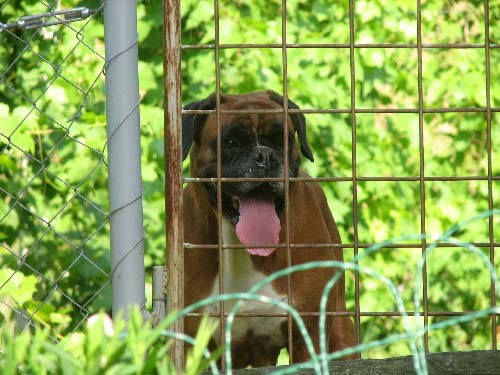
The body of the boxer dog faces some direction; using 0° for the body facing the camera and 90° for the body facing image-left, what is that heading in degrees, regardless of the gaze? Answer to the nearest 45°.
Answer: approximately 0°
